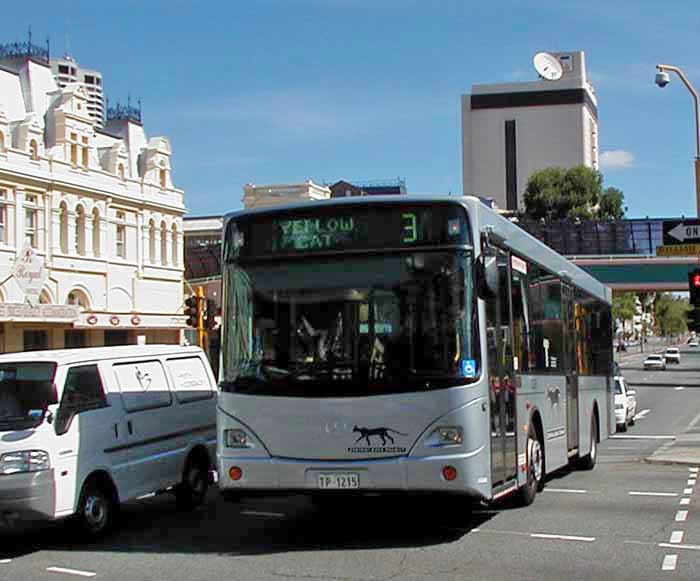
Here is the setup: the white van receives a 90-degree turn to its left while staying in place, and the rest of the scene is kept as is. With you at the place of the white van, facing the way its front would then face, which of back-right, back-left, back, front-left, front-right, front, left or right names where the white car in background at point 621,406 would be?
left

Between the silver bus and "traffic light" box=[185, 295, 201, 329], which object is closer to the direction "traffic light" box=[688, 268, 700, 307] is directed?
the silver bus

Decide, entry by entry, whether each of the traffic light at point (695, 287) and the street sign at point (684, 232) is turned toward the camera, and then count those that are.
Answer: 2

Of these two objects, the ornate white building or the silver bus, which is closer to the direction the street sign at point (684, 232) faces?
the silver bus

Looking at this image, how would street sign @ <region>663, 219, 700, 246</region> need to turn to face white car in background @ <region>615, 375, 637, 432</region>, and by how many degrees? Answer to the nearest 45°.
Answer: approximately 180°

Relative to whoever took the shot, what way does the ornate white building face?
facing the viewer and to the right of the viewer

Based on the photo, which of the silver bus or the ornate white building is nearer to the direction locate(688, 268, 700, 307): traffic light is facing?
the silver bus

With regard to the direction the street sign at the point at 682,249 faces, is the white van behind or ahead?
ahead

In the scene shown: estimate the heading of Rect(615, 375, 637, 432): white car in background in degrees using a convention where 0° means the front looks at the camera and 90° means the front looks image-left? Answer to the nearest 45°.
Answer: approximately 45°

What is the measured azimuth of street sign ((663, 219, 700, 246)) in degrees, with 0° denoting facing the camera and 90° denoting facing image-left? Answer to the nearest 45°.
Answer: approximately 0°
